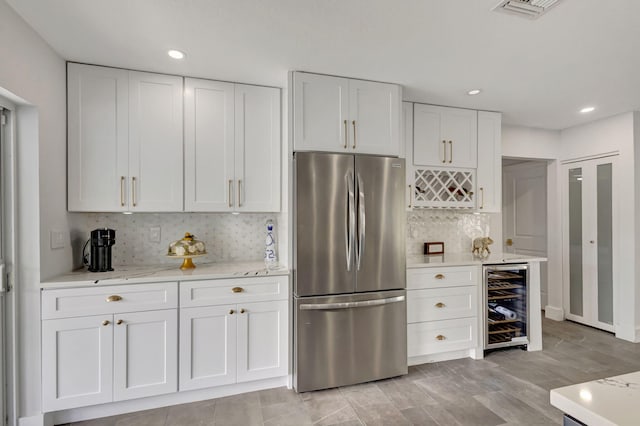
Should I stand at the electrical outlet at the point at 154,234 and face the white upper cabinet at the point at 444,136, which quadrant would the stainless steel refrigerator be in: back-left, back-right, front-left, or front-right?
front-right

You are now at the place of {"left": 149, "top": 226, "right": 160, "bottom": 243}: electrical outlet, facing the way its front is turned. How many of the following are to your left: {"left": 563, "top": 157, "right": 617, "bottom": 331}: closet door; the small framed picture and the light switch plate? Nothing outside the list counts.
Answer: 2

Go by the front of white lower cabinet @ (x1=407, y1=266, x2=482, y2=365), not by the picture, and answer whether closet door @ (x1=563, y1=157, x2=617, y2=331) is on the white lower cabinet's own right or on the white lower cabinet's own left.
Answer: on the white lower cabinet's own left

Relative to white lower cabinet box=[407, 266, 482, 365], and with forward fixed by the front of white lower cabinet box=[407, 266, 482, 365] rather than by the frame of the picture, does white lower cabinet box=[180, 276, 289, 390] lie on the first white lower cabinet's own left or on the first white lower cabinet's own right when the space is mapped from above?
on the first white lower cabinet's own right

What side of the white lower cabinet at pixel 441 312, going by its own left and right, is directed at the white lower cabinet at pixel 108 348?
right

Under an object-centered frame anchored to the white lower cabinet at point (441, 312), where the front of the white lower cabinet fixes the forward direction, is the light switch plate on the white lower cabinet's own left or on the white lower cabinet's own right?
on the white lower cabinet's own right

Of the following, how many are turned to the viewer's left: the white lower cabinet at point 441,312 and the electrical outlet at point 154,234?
0

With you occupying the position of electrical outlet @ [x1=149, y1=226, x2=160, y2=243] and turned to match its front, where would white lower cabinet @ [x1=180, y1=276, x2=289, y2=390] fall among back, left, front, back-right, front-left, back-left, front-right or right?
front-left

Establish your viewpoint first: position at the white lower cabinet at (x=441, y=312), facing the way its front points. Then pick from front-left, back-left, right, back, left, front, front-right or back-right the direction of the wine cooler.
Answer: left

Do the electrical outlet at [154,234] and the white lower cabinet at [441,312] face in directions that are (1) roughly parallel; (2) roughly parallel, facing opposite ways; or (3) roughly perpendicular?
roughly parallel

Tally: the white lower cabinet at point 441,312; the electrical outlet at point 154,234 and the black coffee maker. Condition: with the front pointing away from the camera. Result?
0

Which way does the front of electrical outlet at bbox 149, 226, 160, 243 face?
toward the camera
